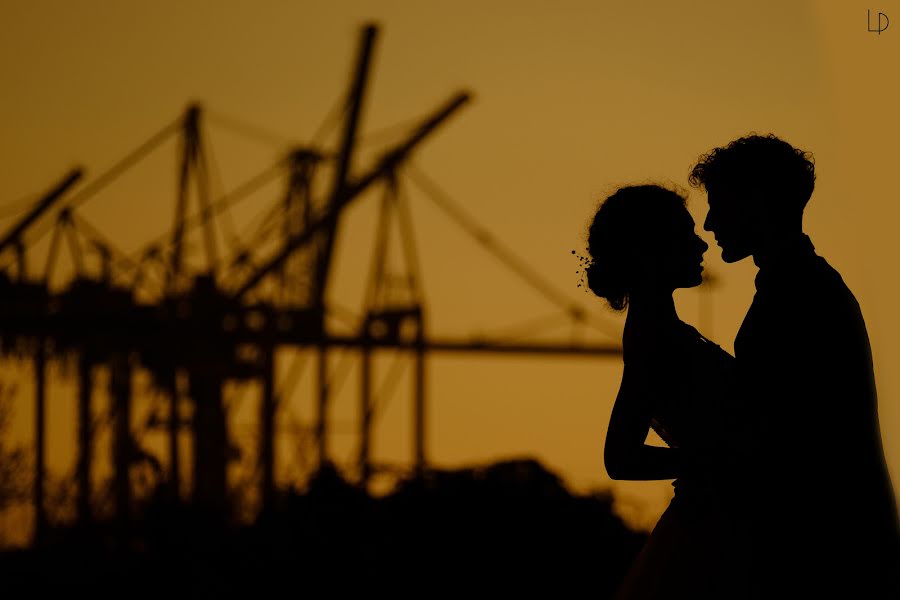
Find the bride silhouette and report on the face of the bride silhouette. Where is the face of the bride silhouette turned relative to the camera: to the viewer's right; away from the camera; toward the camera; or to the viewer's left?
to the viewer's right

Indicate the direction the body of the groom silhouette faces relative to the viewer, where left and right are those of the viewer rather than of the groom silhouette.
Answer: facing to the left of the viewer

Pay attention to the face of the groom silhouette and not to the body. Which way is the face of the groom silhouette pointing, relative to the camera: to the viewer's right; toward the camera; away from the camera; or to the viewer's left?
to the viewer's left

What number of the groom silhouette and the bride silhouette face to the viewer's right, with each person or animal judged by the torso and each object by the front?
1

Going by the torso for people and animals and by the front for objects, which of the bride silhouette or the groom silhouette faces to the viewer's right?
the bride silhouette

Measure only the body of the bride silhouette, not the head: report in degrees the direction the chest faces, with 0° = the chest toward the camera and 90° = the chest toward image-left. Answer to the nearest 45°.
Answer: approximately 270°

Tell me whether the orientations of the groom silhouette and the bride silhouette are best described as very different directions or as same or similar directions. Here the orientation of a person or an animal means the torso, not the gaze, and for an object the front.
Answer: very different directions
